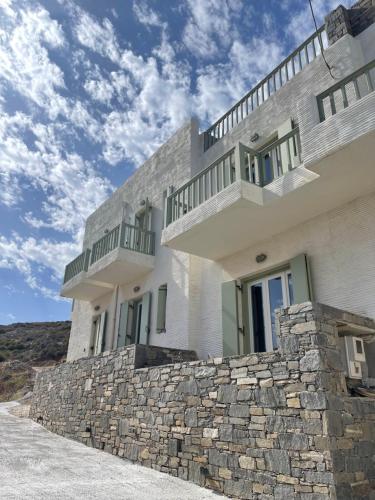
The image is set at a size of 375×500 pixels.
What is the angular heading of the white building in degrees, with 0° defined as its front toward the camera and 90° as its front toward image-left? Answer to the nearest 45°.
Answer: approximately 45°
